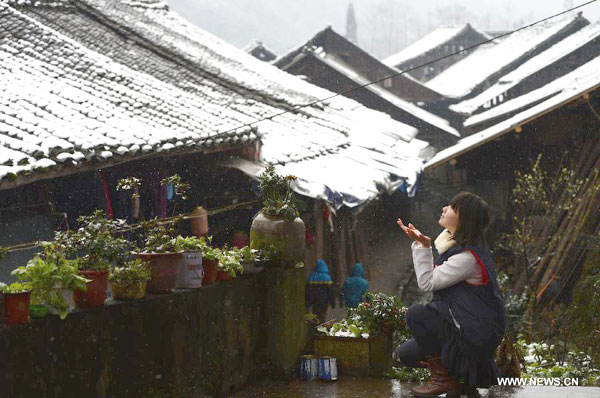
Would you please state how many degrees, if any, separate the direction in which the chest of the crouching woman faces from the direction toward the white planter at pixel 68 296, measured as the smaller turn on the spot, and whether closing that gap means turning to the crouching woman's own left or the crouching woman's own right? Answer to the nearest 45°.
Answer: approximately 45° to the crouching woman's own left

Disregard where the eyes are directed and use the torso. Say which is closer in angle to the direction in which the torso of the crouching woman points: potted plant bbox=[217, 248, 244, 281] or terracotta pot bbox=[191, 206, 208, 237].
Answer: the potted plant

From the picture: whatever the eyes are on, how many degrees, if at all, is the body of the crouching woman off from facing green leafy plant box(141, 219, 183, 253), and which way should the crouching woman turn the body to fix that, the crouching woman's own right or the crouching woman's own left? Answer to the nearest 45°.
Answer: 0° — they already face it

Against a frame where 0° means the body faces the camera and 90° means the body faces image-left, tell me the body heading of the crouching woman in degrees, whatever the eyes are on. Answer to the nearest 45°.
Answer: approximately 90°

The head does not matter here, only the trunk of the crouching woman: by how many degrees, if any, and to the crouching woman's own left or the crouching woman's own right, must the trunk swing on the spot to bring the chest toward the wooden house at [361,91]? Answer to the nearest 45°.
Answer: approximately 90° to the crouching woman's own right

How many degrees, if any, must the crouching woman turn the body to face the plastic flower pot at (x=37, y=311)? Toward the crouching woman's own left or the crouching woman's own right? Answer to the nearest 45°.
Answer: approximately 45° to the crouching woman's own left

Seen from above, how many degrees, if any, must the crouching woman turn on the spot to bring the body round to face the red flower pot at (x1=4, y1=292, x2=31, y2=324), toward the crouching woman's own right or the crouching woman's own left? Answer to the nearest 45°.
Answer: approximately 45° to the crouching woman's own left

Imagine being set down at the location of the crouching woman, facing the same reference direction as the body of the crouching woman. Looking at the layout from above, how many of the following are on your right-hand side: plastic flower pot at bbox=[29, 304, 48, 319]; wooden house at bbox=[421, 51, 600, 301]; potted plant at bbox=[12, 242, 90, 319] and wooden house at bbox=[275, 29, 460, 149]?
2

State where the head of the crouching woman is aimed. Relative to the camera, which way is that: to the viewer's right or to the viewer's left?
to the viewer's left

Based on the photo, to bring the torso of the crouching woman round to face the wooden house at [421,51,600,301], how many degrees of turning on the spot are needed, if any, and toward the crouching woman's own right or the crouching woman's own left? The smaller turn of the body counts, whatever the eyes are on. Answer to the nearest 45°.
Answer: approximately 90° to the crouching woman's own right
